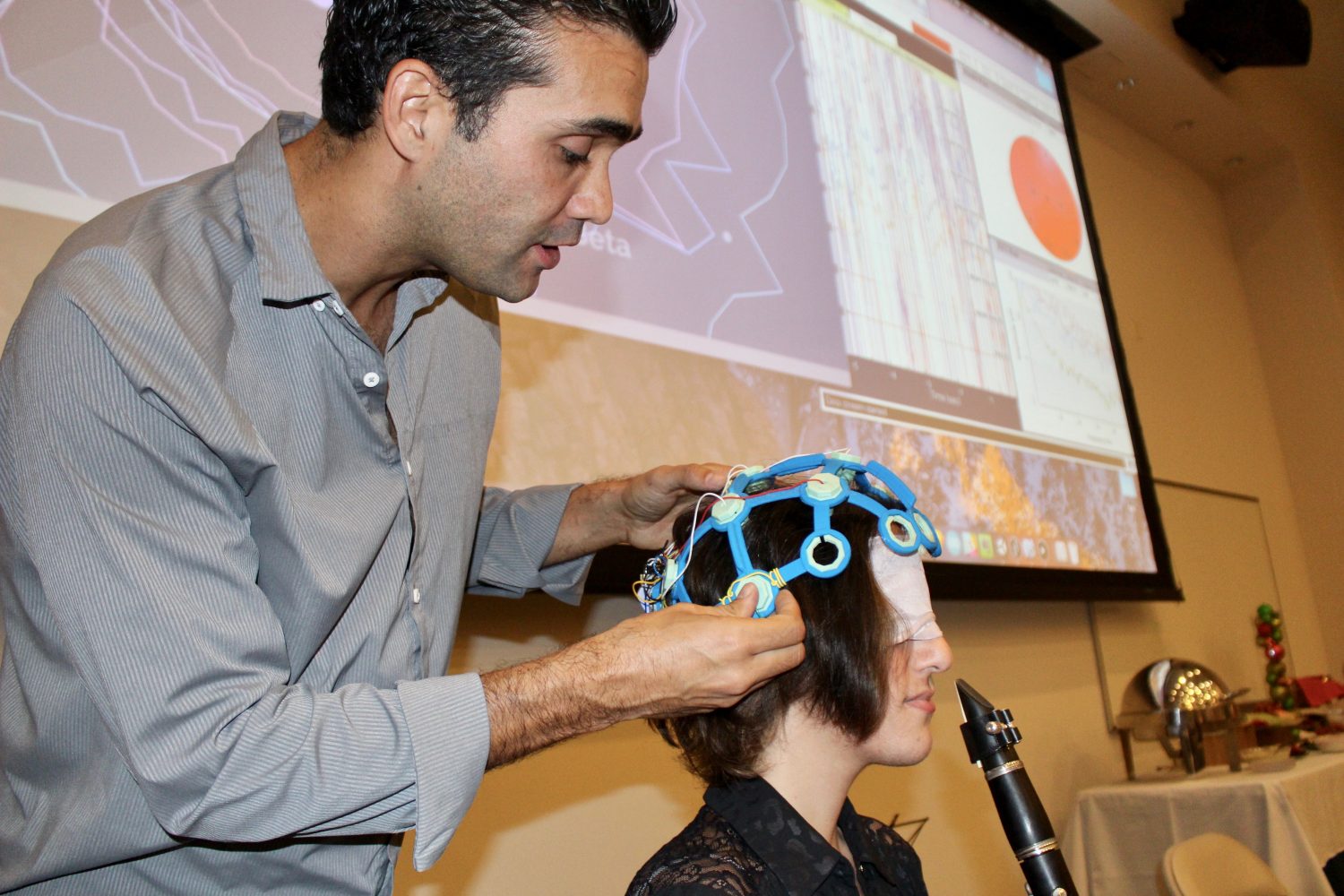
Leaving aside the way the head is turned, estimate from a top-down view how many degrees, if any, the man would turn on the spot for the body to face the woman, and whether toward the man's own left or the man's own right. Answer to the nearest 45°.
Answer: approximately 45° to the man's own left

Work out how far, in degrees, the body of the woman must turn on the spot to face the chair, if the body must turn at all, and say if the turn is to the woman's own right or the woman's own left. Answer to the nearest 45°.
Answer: approximately 45° to the woman's own left

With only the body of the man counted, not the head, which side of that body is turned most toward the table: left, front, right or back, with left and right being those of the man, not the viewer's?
left

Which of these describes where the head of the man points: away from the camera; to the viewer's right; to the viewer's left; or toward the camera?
to the viewer's right

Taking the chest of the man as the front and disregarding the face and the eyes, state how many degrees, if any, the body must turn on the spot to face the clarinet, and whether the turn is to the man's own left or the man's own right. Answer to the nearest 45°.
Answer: approximately 45° to the man's own left

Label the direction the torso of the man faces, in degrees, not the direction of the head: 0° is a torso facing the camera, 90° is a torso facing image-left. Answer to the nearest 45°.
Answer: approximately 315°

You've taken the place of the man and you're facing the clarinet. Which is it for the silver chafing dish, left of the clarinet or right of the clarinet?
left

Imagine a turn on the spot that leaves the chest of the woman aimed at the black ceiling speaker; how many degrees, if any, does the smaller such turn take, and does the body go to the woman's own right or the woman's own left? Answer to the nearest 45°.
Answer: approximately 45° to the woman's own left

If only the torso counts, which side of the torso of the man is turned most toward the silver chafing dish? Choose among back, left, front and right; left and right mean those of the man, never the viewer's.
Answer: left

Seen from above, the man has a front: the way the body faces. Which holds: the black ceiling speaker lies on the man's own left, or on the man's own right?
on the man's own left

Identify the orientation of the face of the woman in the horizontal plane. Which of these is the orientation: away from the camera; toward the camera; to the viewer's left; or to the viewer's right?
to the viewer's right

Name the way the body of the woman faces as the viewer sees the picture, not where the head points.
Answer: to the viewer's right

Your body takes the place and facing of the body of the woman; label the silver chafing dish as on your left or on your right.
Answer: on your left
